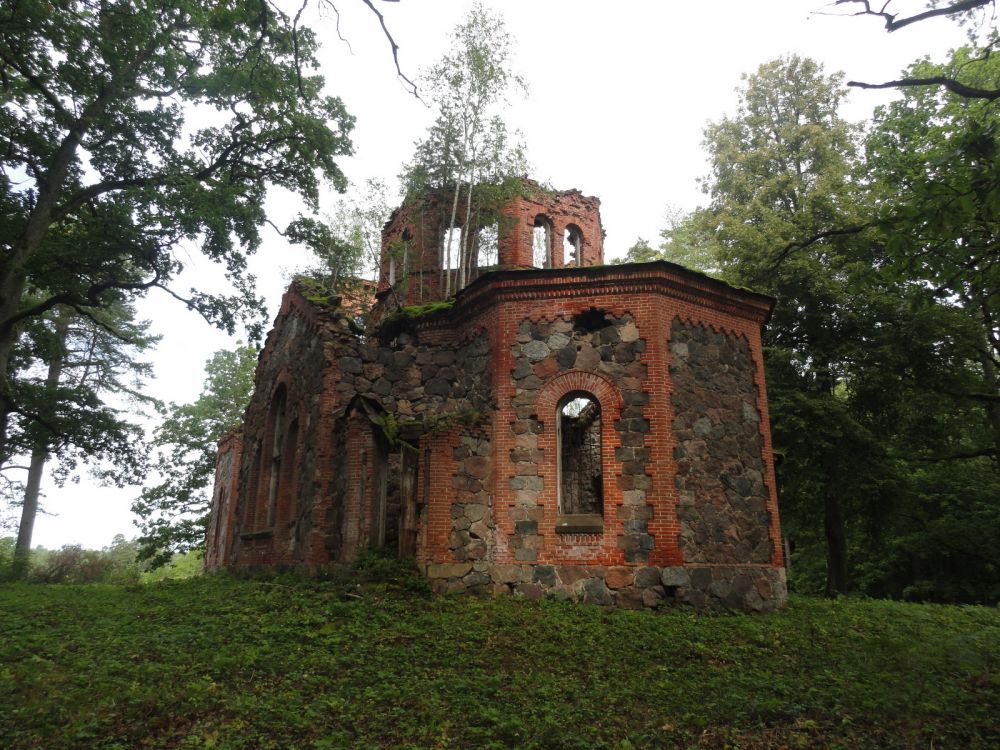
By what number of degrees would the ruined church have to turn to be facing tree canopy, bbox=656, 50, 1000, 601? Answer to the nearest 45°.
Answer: approximately 90° to its right

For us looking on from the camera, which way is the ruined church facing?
facing away from the viewer and to the left of the viewer
